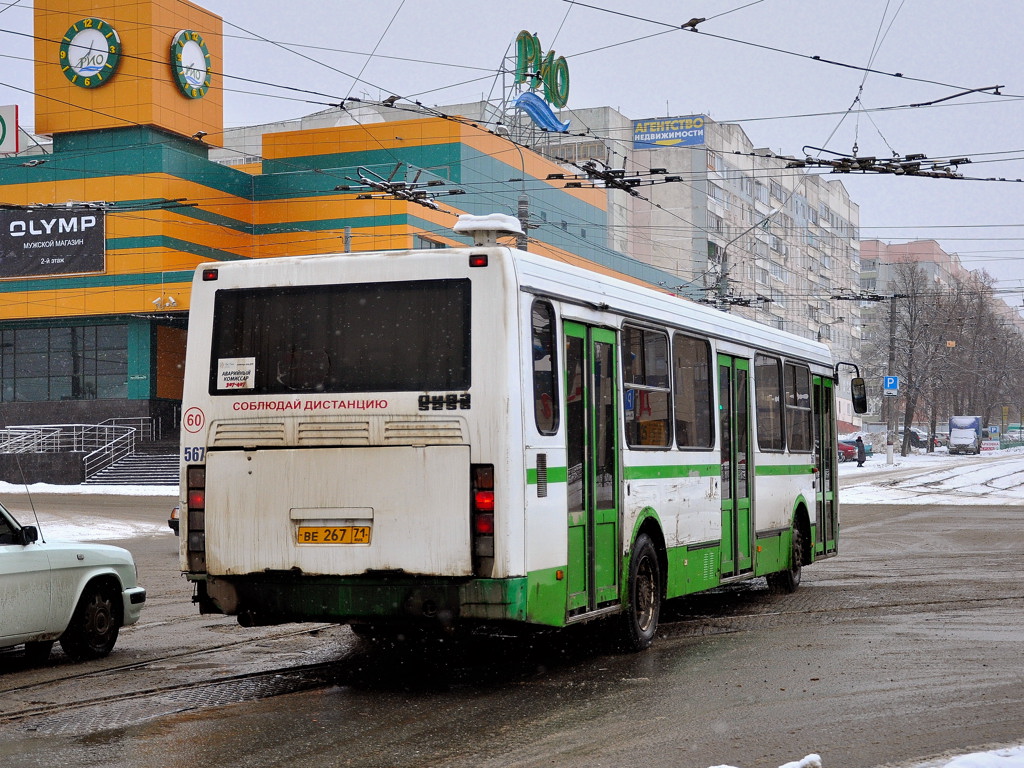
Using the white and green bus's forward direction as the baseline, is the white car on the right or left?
on its left

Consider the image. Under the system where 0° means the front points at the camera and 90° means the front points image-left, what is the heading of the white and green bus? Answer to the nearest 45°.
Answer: approximately 225°

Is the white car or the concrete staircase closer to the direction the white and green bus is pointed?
the concrete staircase

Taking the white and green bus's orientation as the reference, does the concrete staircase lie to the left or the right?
on its left
